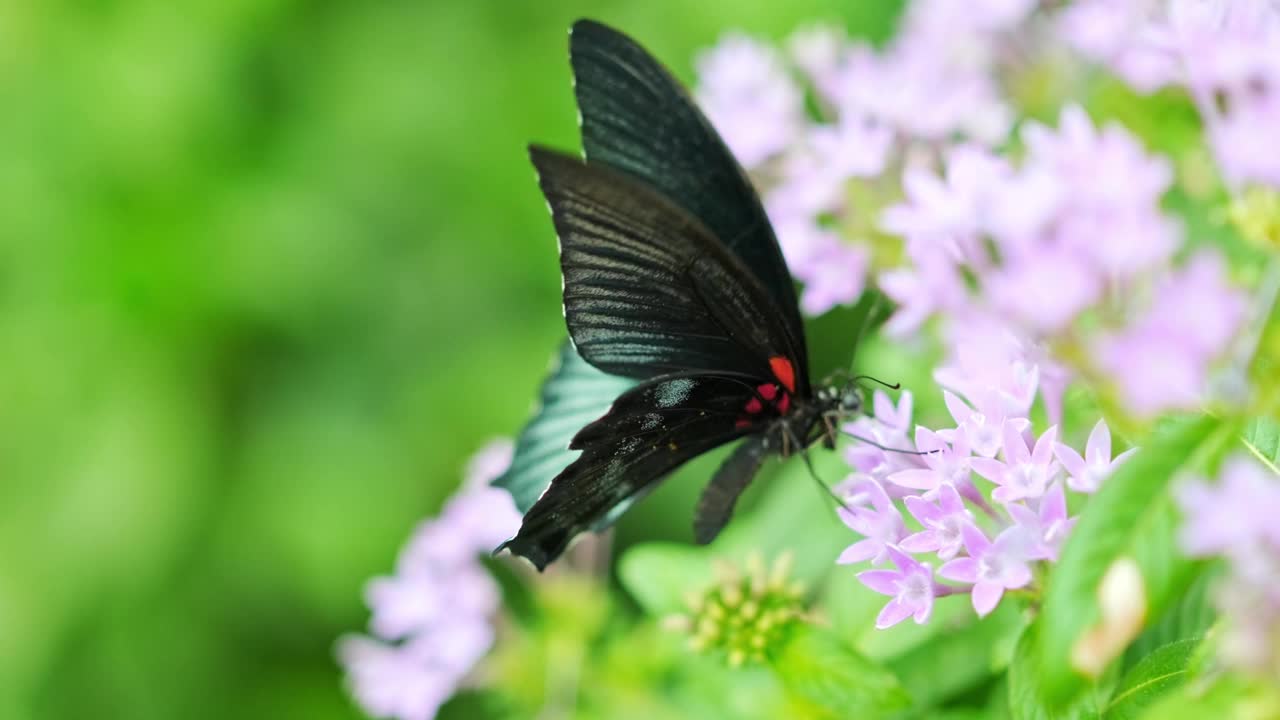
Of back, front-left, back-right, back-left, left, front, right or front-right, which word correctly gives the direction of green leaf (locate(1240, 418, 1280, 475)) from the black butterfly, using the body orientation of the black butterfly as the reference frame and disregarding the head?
front-right

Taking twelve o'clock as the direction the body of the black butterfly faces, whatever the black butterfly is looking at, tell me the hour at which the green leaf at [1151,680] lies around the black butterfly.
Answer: The green leaf is roughly at 2 o'clock from the black butterfly.

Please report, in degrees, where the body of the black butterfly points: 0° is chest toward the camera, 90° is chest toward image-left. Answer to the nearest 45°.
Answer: approximately 270°

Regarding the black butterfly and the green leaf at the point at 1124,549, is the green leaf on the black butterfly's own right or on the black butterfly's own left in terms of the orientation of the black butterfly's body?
on the black butterfly's own right

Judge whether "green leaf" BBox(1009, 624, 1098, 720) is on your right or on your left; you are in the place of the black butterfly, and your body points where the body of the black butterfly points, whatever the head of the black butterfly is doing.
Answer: on your right
